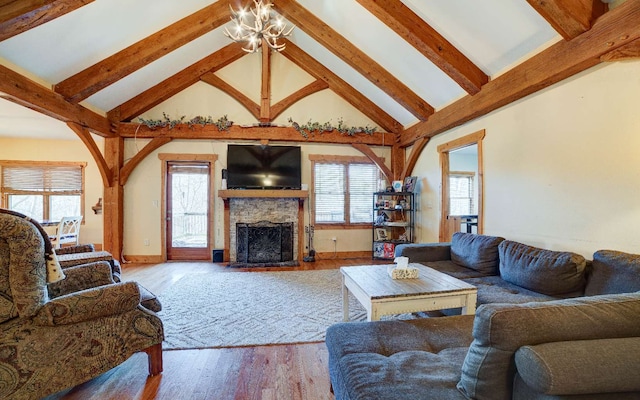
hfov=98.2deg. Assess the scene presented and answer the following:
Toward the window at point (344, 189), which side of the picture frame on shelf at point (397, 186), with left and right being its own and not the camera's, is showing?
right

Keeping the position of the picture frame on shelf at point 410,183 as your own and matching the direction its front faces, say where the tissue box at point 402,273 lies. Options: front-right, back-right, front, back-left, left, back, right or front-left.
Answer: front-left

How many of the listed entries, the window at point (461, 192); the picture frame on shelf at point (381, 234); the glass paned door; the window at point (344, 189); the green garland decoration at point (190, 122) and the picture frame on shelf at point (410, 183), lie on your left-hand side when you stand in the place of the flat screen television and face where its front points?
4

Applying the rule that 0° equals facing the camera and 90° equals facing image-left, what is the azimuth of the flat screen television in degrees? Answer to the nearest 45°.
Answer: approximately 0°

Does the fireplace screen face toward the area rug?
yes

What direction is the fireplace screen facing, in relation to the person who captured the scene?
facing the viewer

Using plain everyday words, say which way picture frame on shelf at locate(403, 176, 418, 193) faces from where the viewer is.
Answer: facing the viewer and to the left of the viewer

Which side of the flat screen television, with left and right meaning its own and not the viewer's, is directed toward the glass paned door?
right

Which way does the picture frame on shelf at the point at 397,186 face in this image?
toward the camera

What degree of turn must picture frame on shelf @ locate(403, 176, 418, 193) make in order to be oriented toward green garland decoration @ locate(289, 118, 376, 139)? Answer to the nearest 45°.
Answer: approximately 45° to its right

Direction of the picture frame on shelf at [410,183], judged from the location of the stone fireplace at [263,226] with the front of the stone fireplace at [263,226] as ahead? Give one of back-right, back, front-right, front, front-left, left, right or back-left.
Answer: left

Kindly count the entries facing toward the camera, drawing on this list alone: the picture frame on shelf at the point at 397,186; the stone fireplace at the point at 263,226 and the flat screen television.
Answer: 3

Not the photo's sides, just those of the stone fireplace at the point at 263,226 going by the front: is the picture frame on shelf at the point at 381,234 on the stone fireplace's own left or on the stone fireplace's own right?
on the stone fireplace's own left

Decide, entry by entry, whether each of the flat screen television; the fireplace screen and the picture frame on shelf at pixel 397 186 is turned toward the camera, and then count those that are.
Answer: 3

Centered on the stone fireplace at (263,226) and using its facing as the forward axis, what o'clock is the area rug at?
The area rug is roughly at 12 o'clock from the stone fireplace.

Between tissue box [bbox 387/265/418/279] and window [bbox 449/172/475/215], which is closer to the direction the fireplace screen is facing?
the tissue box
